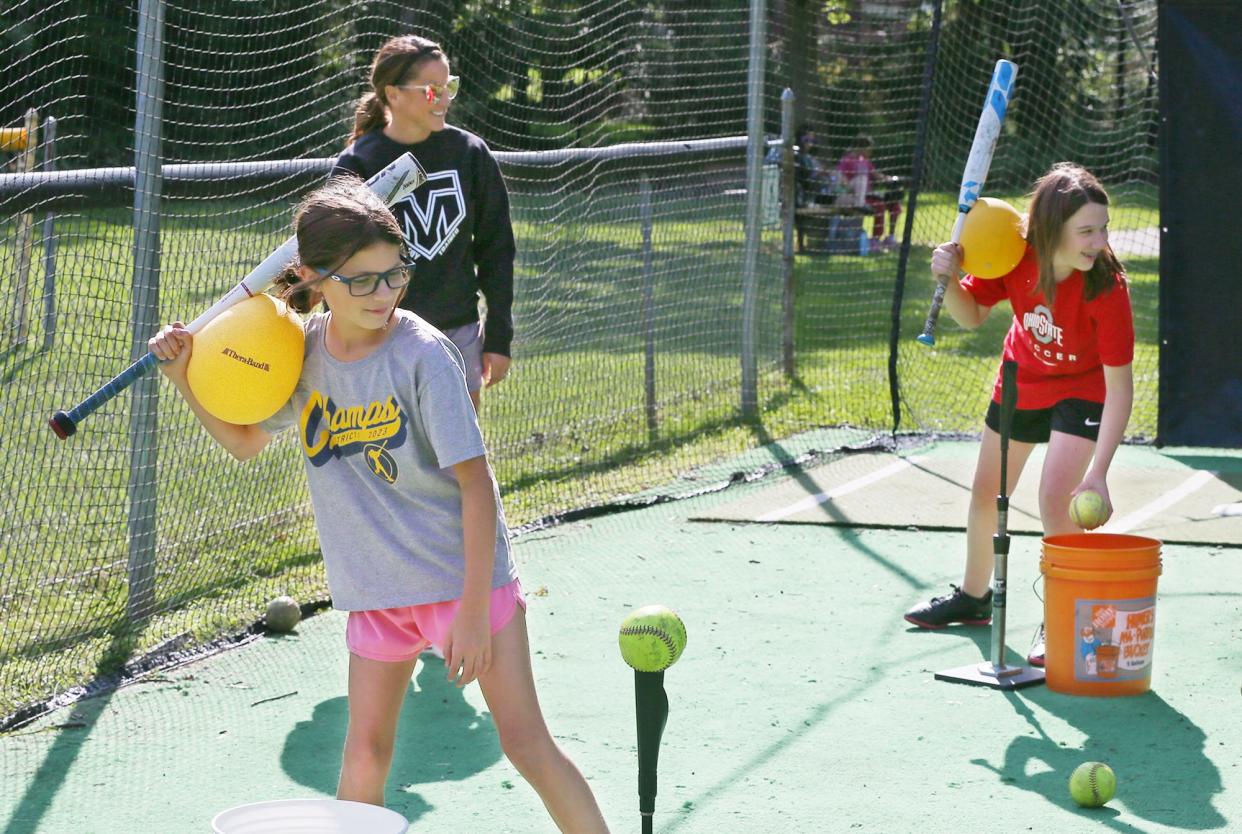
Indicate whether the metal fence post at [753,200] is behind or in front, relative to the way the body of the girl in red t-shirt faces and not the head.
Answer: behind

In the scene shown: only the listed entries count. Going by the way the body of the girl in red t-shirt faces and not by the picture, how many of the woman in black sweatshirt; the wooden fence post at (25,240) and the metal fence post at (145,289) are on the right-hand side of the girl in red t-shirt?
3

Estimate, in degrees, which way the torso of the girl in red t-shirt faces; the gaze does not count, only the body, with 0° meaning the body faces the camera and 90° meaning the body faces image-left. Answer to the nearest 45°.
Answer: approximately 0°

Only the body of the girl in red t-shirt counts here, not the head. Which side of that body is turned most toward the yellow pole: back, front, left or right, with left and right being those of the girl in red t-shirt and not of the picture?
right

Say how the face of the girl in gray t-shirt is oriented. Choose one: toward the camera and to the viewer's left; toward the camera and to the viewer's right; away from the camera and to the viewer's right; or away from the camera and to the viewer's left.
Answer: toward the camera and to the viewer's right

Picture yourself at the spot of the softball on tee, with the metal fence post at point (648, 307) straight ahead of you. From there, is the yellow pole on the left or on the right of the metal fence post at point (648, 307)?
left

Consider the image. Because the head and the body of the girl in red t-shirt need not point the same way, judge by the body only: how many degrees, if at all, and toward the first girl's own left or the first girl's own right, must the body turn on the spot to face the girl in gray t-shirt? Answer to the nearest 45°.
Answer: approximately 45° to the first girl's own right

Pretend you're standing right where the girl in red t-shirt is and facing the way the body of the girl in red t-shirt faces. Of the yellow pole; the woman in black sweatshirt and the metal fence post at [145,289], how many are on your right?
3
